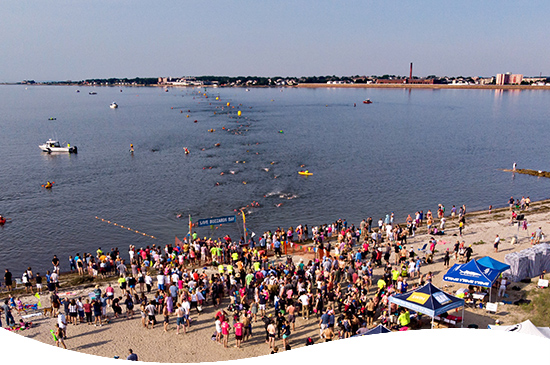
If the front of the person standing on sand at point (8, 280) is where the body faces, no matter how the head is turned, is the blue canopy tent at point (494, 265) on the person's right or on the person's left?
on the person's right

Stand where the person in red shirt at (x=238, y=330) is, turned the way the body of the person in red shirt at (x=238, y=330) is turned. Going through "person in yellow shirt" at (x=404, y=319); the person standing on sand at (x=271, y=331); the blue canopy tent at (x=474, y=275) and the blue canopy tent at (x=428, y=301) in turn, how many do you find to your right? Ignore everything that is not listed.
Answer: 4

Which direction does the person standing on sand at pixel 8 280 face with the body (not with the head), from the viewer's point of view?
away from the camera

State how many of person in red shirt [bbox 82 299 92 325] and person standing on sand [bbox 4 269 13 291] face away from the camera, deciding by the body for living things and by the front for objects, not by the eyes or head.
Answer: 2

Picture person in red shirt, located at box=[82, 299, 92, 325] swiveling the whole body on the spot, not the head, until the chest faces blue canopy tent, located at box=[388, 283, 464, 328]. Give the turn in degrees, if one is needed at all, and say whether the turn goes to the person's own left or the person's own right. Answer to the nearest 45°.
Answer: approximately 135° to the person's own right

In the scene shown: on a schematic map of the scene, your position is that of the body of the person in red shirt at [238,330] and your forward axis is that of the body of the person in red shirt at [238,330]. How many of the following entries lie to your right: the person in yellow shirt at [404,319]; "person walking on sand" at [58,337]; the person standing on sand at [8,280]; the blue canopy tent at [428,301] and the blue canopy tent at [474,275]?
3

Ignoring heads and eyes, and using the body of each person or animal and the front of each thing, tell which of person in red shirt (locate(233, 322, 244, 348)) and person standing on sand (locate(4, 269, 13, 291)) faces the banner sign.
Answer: the person in red shirt

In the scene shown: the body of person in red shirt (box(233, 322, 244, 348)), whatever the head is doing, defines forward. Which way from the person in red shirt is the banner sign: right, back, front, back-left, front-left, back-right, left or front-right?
front

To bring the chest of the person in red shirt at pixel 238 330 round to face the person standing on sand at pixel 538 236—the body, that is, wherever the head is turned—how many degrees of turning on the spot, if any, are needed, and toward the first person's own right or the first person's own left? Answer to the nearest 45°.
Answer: approximately 45° to the first person's own right

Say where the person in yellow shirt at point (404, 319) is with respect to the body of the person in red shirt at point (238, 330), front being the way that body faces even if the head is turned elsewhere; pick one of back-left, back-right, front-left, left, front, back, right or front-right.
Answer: right

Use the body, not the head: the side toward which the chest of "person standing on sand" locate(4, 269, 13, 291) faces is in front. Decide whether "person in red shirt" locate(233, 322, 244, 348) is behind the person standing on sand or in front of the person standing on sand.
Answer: behind

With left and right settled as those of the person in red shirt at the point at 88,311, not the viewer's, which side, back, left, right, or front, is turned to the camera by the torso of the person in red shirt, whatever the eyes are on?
back

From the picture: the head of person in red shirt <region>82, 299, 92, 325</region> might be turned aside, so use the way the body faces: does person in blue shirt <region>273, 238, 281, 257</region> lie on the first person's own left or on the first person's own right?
on the first person's own right

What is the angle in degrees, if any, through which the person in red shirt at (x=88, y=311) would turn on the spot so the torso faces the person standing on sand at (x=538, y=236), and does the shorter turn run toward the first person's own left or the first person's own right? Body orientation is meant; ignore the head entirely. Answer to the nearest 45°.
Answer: approximately 90° to the first person's own right

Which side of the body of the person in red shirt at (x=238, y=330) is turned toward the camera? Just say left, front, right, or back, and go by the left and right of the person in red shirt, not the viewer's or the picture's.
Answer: back
